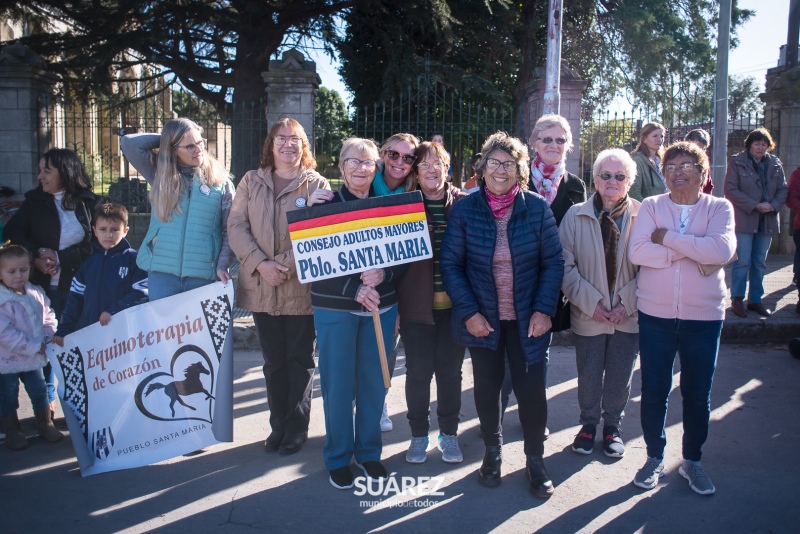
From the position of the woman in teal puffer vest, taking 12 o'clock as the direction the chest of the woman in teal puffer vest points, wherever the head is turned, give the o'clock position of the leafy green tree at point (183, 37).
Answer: The leafy green tree is roughly at 6 o'clock from the woman in teal puffer vest.

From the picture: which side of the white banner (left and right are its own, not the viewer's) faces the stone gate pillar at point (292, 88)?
back

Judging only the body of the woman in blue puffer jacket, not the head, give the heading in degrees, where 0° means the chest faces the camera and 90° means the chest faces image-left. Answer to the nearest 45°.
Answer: approximately 0°

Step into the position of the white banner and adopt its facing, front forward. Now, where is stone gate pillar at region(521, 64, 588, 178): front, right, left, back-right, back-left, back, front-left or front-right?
back-left

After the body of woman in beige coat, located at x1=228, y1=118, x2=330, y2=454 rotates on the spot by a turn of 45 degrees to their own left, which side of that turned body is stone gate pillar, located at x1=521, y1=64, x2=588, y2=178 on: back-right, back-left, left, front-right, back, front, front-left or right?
left

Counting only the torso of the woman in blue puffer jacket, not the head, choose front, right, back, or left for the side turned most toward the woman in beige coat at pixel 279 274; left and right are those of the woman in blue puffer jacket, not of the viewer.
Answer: right
